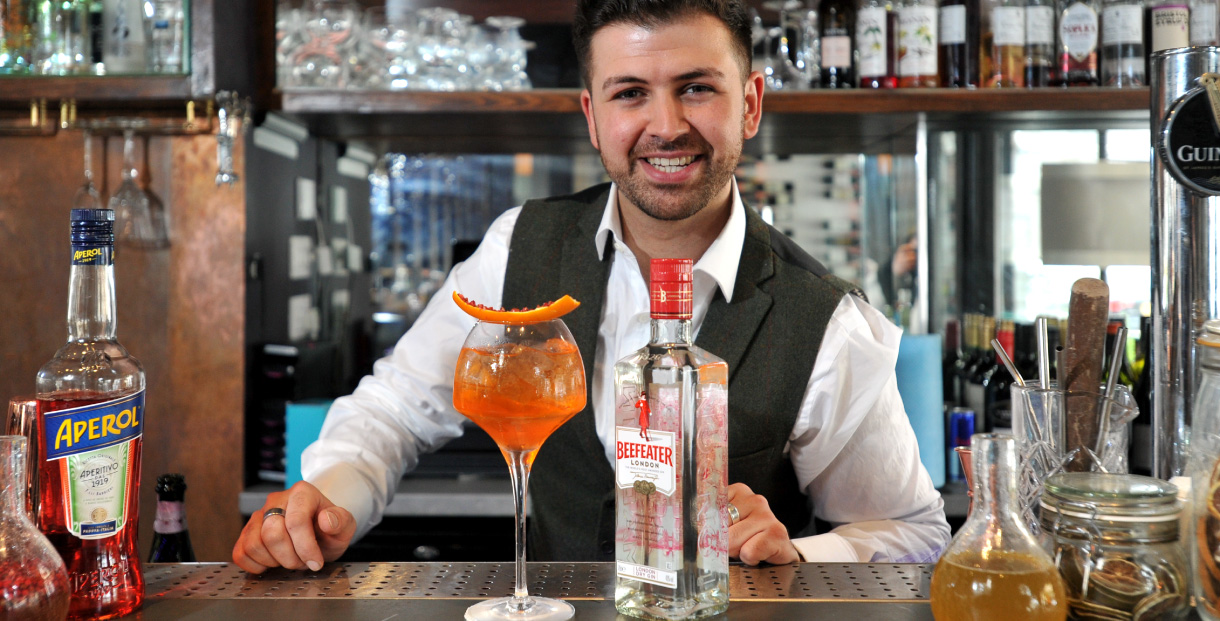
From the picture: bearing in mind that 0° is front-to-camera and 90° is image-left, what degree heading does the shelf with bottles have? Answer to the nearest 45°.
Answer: approximately 0°

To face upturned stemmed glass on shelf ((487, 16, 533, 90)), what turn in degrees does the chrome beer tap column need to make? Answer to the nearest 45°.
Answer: approximately 135° to its right

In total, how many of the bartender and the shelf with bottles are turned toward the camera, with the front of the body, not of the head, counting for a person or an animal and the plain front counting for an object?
2

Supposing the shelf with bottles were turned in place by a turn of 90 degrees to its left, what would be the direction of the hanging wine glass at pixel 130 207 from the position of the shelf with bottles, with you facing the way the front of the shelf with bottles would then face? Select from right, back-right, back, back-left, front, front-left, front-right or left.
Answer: back

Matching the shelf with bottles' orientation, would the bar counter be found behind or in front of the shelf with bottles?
in front

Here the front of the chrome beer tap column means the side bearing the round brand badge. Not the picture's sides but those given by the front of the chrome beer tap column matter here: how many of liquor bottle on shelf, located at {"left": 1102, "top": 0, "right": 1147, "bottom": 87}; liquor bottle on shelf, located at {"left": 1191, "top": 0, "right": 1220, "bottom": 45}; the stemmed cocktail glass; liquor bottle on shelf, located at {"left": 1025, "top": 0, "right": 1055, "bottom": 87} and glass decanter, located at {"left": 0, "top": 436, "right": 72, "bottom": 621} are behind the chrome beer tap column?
3

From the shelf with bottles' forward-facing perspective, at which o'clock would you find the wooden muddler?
The wooden muddler is roughly at 12 o'clock from the shelf with bottles.

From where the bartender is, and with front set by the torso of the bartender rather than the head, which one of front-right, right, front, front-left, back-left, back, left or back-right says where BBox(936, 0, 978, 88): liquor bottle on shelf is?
back-left

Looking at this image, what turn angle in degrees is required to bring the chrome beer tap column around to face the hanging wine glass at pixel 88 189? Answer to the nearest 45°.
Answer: approximately 90° to its right

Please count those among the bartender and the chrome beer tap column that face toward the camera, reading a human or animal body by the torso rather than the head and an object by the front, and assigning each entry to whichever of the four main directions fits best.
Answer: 2
